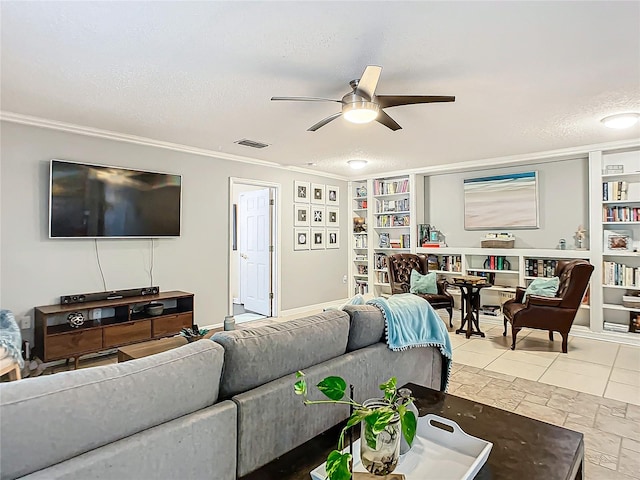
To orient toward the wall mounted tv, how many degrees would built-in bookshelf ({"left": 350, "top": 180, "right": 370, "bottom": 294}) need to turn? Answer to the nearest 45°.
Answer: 0° — it already faces it

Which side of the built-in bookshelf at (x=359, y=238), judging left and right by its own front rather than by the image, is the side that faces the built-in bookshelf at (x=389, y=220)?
left

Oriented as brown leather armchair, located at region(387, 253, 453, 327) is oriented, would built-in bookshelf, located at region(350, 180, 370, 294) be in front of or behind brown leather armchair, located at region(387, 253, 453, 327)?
behind

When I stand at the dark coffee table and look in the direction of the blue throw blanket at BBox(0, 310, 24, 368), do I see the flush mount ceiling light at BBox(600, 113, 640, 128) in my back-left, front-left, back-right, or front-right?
back-right

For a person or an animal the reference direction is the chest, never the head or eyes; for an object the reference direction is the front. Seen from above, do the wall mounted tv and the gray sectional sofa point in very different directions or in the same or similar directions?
very different directions

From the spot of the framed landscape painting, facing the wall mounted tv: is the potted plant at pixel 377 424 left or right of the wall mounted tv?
left

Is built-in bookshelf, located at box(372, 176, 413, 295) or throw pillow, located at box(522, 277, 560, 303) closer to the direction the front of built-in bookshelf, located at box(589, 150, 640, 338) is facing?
the throw pillow

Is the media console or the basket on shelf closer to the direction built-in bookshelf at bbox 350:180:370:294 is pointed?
the media console
